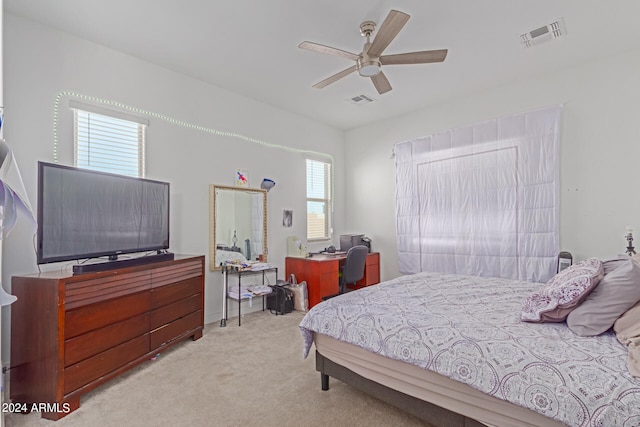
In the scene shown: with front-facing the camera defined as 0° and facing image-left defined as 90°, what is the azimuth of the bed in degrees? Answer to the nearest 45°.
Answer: approximately 135°

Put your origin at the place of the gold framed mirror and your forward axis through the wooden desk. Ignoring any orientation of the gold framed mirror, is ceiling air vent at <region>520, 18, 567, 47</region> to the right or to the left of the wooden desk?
right

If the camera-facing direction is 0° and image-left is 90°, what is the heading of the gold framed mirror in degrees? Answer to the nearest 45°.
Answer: approximately 315°

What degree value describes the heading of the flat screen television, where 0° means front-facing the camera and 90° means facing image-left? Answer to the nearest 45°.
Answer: approximately 315°

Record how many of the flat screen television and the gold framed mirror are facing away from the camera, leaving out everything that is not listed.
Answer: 0

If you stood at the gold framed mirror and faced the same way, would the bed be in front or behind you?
in front

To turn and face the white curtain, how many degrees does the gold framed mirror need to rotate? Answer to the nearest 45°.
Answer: approximately 45° to its left

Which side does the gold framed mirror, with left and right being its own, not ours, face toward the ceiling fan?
front

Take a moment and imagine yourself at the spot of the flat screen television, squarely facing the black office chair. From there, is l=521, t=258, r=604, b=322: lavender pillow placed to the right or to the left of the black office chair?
right

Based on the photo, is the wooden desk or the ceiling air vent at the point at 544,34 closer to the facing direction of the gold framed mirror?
the ceiling air vent

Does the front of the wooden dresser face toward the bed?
yes
